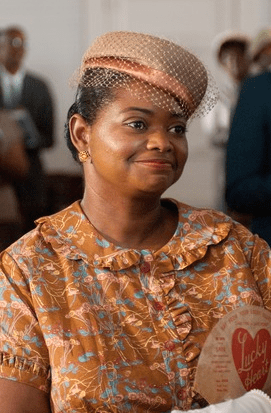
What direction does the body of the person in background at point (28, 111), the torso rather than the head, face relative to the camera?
toward the camera

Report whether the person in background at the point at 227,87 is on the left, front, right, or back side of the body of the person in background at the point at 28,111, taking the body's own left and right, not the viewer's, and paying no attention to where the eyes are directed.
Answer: left

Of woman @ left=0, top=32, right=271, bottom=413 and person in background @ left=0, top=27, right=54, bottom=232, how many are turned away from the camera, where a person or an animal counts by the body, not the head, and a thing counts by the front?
0

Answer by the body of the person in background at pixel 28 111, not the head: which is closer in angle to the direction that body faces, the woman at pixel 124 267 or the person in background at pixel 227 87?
the woman

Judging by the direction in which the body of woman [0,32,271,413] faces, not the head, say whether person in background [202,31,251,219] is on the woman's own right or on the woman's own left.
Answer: on the woman's own left

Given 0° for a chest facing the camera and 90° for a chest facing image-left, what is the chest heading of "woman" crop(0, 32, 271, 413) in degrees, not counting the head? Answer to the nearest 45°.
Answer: approximately 315°
